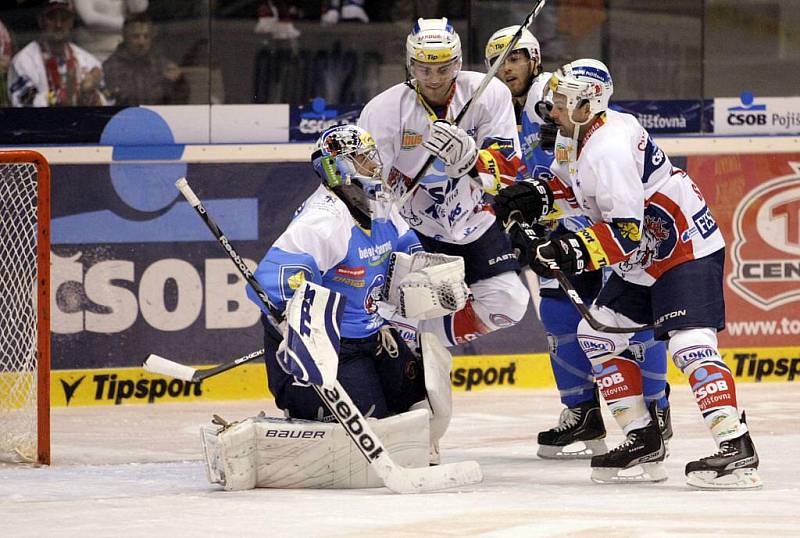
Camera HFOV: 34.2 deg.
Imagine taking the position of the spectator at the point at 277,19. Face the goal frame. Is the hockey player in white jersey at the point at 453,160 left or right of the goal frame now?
left

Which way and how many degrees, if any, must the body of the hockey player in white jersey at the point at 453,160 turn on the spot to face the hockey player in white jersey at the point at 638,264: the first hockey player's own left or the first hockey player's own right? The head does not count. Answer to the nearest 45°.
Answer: approximately 45° to the first hockey player's own left

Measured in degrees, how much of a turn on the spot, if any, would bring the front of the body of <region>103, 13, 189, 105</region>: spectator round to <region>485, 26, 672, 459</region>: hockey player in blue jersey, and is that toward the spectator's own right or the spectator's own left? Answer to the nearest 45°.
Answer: approximately 45° to the spectator's own left

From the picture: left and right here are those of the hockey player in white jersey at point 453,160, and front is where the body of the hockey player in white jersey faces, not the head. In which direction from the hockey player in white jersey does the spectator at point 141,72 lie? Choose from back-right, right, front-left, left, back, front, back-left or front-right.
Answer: back-right

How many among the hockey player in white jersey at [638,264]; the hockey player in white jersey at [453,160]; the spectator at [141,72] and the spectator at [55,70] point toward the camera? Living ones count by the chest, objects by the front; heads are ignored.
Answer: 3

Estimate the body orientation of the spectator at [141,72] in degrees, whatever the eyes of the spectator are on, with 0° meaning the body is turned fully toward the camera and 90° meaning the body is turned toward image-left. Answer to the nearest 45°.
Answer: approximately 0°

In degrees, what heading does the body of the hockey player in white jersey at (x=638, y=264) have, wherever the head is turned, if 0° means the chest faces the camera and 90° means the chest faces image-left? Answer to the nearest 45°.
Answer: approximately 90°

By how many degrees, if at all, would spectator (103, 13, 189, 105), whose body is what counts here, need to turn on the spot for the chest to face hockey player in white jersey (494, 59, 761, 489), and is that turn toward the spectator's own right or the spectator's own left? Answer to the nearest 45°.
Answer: approximately 45° to the spectator's own left

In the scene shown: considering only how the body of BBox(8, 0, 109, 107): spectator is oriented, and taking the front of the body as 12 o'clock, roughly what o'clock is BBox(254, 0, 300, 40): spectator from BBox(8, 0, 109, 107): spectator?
BBox(254, 0, 300, 40): spectator is roughly at 9 o'clock from BBox(8, 0, 109, 107): spectator.

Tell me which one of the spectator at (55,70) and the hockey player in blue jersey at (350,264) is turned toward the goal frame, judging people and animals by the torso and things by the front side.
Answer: the spectator

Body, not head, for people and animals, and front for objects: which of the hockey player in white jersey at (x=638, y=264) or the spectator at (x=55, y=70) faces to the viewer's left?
the hockey player in white jersey
